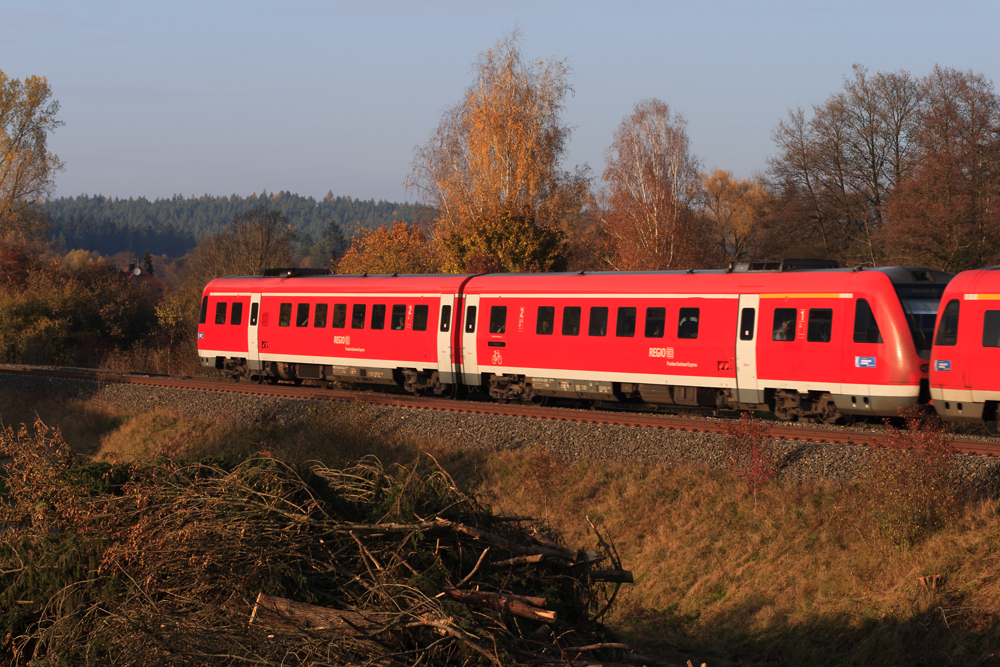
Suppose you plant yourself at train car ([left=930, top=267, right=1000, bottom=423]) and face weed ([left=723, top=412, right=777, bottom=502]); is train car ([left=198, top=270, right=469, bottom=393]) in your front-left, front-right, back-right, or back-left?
front-right

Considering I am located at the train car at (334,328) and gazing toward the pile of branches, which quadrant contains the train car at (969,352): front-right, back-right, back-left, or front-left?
front-left
